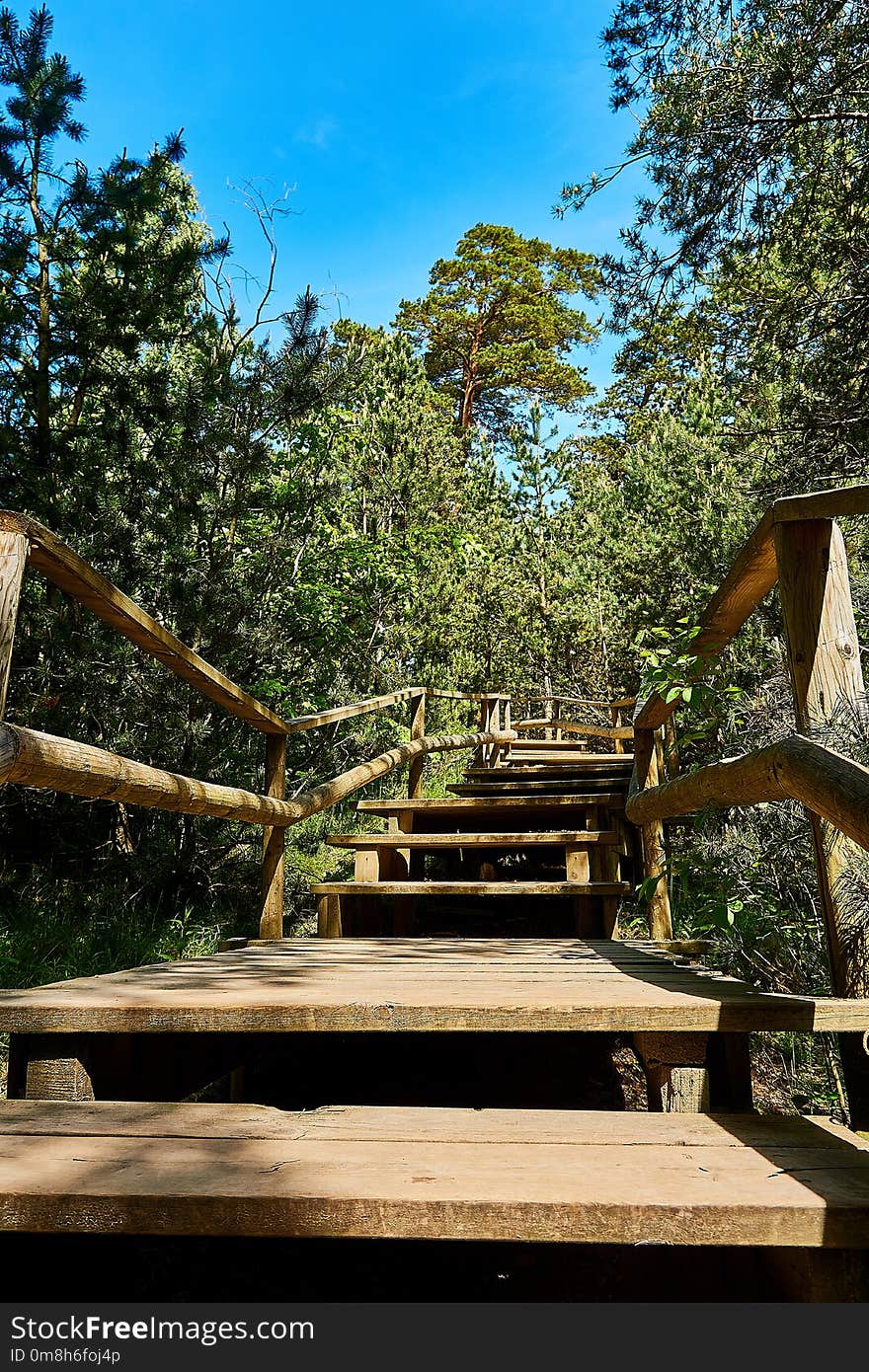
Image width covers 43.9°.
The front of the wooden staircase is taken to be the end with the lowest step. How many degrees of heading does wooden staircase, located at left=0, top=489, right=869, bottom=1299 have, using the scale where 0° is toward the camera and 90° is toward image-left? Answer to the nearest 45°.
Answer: approximately 0°

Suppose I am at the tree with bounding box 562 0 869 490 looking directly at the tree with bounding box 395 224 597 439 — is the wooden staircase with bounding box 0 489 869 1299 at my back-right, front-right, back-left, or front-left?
back-left

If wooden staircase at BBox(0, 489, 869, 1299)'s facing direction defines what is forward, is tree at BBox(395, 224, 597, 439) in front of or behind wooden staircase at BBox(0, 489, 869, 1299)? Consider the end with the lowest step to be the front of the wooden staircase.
behind

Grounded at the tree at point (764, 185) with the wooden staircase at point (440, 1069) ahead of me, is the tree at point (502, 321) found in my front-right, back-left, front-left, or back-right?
back-right
